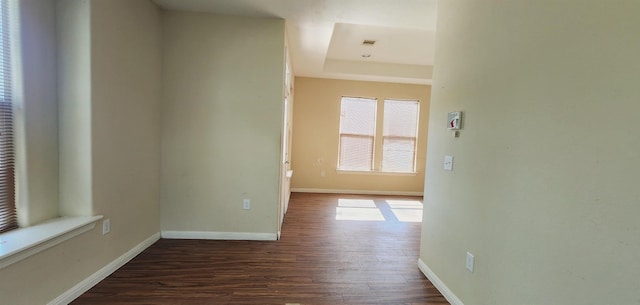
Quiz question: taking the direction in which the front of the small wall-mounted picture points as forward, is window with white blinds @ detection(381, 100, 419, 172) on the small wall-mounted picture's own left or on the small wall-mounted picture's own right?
on the small wall-mounted picture's own right

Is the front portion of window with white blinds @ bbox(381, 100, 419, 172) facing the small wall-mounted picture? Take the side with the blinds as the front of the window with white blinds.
yes

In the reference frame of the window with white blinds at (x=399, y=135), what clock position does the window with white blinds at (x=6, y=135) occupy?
the window with white blinds at (x=6, y=135) is roughly at 1 o'clock from the window with white blinds at (x=399, y=135).

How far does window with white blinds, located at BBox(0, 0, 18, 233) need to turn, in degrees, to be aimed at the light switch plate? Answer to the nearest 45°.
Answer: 0° — it already faces it

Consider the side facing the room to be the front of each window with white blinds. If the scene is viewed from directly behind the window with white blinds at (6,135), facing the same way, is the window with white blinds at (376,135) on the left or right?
on its left

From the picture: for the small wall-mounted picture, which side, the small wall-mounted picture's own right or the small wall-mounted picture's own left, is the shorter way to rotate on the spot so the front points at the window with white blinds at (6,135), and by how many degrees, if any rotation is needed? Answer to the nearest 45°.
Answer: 0° — it already faces it

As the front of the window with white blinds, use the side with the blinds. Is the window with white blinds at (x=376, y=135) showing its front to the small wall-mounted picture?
yes

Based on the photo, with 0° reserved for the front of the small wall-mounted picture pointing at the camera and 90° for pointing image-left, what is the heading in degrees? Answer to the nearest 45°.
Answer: approximately 45°

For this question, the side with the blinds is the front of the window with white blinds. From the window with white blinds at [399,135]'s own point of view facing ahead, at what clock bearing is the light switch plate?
The light switch plate is roughly at 12 o'clock from the window with white blinds.

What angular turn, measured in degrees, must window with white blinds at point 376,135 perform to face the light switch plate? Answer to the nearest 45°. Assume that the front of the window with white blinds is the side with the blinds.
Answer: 0° — it already faces it

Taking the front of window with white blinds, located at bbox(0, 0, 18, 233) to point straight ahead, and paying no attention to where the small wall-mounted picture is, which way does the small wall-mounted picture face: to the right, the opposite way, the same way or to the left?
the opposite way

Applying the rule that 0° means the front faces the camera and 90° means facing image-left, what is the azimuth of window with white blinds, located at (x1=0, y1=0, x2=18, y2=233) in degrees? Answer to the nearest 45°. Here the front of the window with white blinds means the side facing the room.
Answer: approximately 315°
